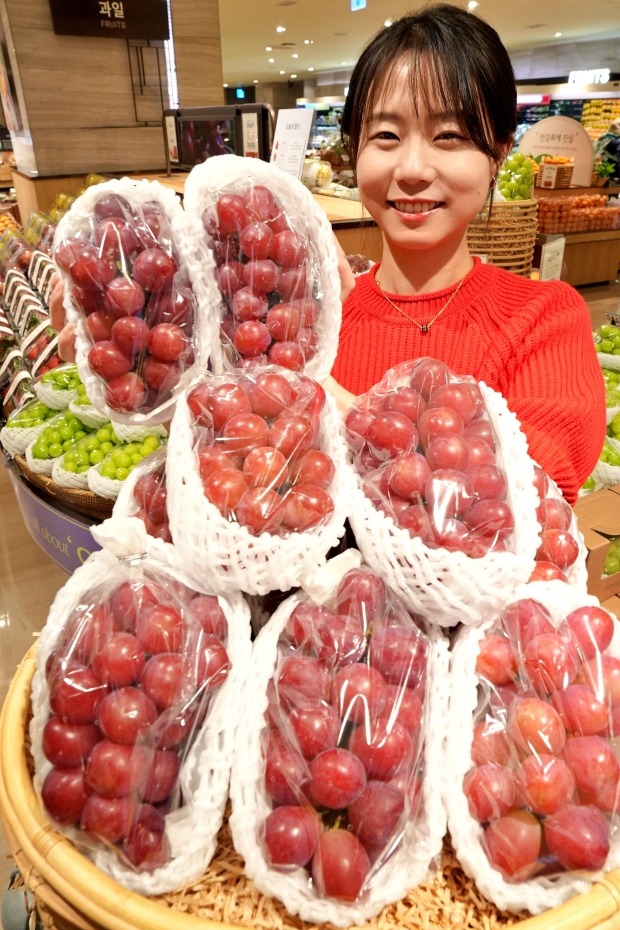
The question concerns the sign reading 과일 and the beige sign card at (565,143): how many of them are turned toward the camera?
2

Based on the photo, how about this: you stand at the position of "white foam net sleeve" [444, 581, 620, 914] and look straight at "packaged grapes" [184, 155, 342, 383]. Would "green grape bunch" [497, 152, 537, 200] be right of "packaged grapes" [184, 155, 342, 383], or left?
right

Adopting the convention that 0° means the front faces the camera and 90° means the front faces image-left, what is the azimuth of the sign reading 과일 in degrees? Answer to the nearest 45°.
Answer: approximately 0°

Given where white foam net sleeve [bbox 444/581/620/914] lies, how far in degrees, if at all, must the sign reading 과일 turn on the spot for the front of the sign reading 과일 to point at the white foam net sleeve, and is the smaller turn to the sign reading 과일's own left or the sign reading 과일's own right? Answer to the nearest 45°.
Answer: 0° — it already faces it

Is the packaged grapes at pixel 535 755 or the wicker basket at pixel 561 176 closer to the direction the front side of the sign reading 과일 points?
the packaged grapes

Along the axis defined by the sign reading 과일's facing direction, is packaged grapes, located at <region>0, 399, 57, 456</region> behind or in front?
in front

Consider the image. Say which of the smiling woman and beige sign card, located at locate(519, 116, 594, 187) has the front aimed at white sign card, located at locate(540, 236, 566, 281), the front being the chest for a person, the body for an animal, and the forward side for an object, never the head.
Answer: beige sign card, located at locate(519, 116, 594, 187)

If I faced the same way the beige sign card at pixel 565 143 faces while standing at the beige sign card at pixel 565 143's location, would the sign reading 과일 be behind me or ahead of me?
ahead

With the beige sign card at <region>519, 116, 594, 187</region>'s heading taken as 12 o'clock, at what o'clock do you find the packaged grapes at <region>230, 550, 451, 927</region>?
The packaged grapes is roughly at 12 o'clock from the beige sign card.

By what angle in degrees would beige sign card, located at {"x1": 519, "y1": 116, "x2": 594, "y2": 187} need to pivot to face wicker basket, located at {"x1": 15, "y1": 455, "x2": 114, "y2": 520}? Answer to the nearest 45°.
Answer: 0° — it already faces it

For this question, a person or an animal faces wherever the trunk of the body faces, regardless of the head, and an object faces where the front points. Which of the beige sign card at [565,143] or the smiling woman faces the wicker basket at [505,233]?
the beige sign card

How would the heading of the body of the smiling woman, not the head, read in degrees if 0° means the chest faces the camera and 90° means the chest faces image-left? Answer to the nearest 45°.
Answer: approximately 45°
